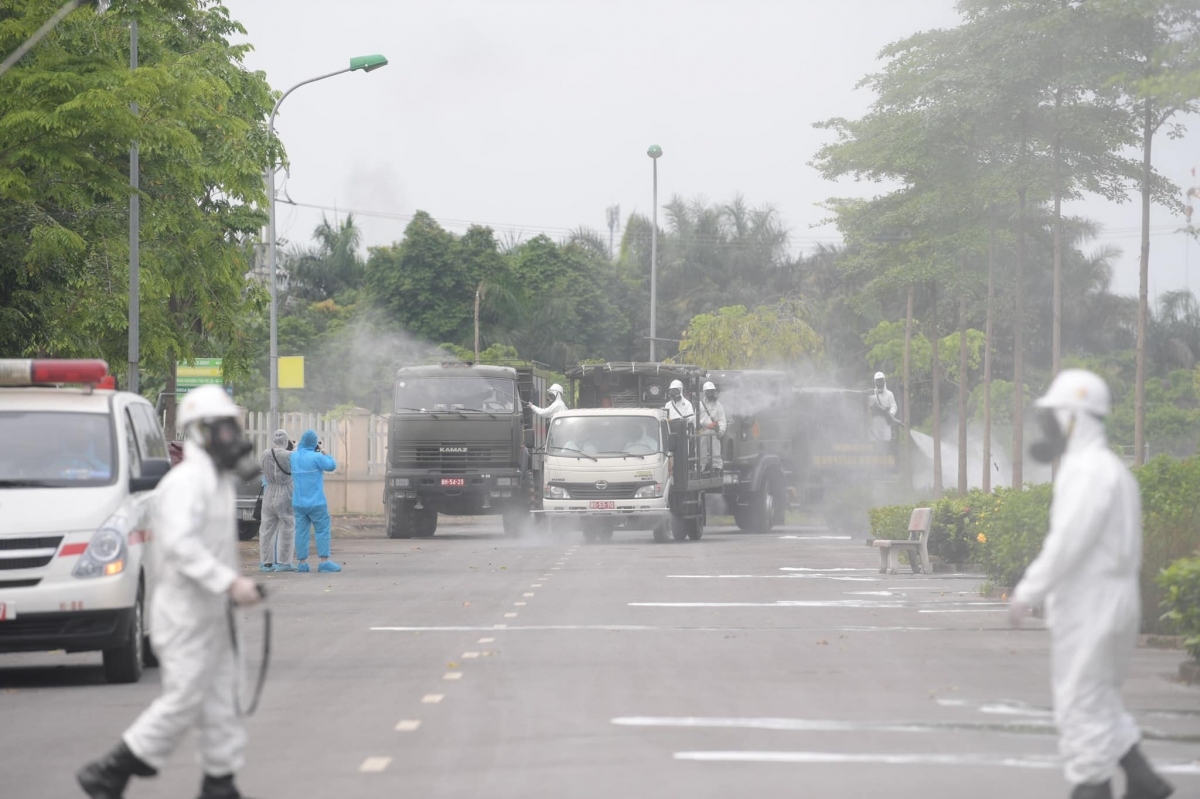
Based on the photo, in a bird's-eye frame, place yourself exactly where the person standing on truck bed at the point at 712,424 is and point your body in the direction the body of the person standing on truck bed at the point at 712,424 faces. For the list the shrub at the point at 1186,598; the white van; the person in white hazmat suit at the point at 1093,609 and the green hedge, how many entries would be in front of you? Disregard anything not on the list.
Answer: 4

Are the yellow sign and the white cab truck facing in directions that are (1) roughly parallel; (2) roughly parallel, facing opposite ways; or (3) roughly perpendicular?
roughly parallel

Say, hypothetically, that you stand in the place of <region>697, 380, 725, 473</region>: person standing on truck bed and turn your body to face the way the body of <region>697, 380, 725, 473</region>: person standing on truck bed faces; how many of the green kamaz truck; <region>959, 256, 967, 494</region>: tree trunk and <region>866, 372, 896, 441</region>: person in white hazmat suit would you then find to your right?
1

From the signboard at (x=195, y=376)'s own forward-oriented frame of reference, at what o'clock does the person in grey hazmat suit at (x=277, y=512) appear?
The person in grey hazmat suit is roughly at 12 o'clock from the signboard.

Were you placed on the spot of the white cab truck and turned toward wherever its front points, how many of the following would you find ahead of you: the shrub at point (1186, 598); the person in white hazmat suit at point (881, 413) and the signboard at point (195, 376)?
1

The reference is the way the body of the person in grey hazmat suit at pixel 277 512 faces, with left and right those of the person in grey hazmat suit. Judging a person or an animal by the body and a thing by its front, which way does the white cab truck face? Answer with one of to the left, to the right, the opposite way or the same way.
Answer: the opposite way

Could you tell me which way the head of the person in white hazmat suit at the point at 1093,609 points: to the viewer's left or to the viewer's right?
to the viewer's left

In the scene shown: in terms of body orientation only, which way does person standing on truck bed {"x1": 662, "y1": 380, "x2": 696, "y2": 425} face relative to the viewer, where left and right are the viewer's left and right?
facing the viewer

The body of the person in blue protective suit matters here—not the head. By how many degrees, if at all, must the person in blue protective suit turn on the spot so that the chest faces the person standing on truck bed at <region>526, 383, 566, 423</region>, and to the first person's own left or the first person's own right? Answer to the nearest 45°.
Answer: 0° — they already face them

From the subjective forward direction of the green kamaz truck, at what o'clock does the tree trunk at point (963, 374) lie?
The tree trunk is roughly at 9 o'clock from the green kamaz truck.

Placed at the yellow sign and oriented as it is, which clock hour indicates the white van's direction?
The white van is roughly at 12 o'clock from the yellow sign.

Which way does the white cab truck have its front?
toward the camera

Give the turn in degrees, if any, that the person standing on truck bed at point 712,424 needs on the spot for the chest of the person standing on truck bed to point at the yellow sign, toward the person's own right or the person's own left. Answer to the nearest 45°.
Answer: approximately 90° to the person's own right

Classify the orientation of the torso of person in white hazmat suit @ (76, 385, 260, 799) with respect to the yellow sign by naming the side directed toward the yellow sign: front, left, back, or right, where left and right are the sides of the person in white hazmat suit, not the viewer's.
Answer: left

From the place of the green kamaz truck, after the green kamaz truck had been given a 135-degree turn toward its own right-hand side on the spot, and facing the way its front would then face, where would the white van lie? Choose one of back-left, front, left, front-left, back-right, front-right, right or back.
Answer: back-left

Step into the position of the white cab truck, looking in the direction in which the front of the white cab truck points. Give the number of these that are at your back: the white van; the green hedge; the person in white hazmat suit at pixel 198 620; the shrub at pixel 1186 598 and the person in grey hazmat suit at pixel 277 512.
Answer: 0

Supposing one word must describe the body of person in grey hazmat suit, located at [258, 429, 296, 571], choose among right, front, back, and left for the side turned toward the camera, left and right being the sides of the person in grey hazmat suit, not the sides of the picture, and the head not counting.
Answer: back

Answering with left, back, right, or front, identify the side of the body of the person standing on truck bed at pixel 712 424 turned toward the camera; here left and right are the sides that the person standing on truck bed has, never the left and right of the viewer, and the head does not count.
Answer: front

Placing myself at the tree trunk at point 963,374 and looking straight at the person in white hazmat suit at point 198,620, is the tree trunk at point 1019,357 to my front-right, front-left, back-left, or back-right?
front-left

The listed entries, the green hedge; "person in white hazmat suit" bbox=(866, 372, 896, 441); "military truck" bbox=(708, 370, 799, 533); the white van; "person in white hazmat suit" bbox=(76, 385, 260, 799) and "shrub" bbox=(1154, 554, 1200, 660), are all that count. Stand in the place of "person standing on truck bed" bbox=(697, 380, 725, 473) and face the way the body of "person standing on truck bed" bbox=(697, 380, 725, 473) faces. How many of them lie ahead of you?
4

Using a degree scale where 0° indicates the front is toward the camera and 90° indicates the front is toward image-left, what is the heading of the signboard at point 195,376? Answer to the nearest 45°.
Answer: approximately 0°
